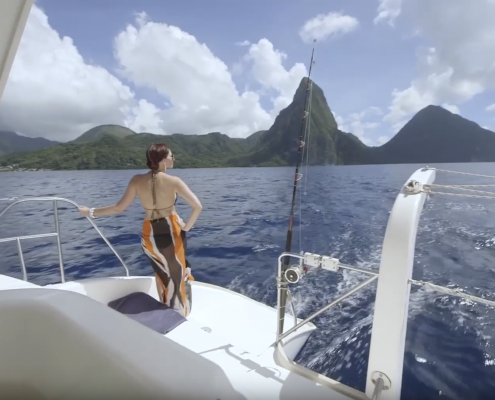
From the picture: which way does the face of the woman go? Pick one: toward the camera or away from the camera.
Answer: away from the camera

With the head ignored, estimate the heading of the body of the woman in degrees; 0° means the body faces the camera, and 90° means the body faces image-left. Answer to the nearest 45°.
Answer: approximately 180°
